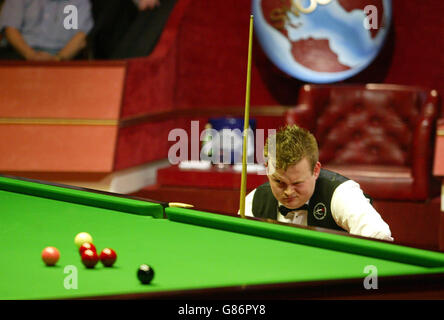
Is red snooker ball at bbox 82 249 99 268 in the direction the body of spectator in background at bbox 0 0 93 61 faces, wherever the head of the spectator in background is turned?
yes

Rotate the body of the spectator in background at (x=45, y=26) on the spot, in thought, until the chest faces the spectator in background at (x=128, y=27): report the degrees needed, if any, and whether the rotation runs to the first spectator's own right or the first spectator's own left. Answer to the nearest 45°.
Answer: approximately 135° to the first spectator's own left

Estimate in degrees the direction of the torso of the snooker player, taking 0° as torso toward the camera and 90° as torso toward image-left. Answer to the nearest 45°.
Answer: approximately 45°

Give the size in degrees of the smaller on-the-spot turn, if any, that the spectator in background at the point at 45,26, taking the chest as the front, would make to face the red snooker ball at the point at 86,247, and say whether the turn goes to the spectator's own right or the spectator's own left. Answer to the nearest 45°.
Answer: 0° — they already face it

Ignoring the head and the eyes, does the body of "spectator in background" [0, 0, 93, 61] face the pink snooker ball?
yes

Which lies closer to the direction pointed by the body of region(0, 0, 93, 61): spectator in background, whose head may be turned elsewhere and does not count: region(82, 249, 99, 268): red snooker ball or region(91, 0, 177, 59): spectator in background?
the red snooker ball

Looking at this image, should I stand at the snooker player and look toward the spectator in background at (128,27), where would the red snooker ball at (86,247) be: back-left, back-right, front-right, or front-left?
back-left

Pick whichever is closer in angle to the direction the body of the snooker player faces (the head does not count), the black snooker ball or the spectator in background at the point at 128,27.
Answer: the black snooker ball
